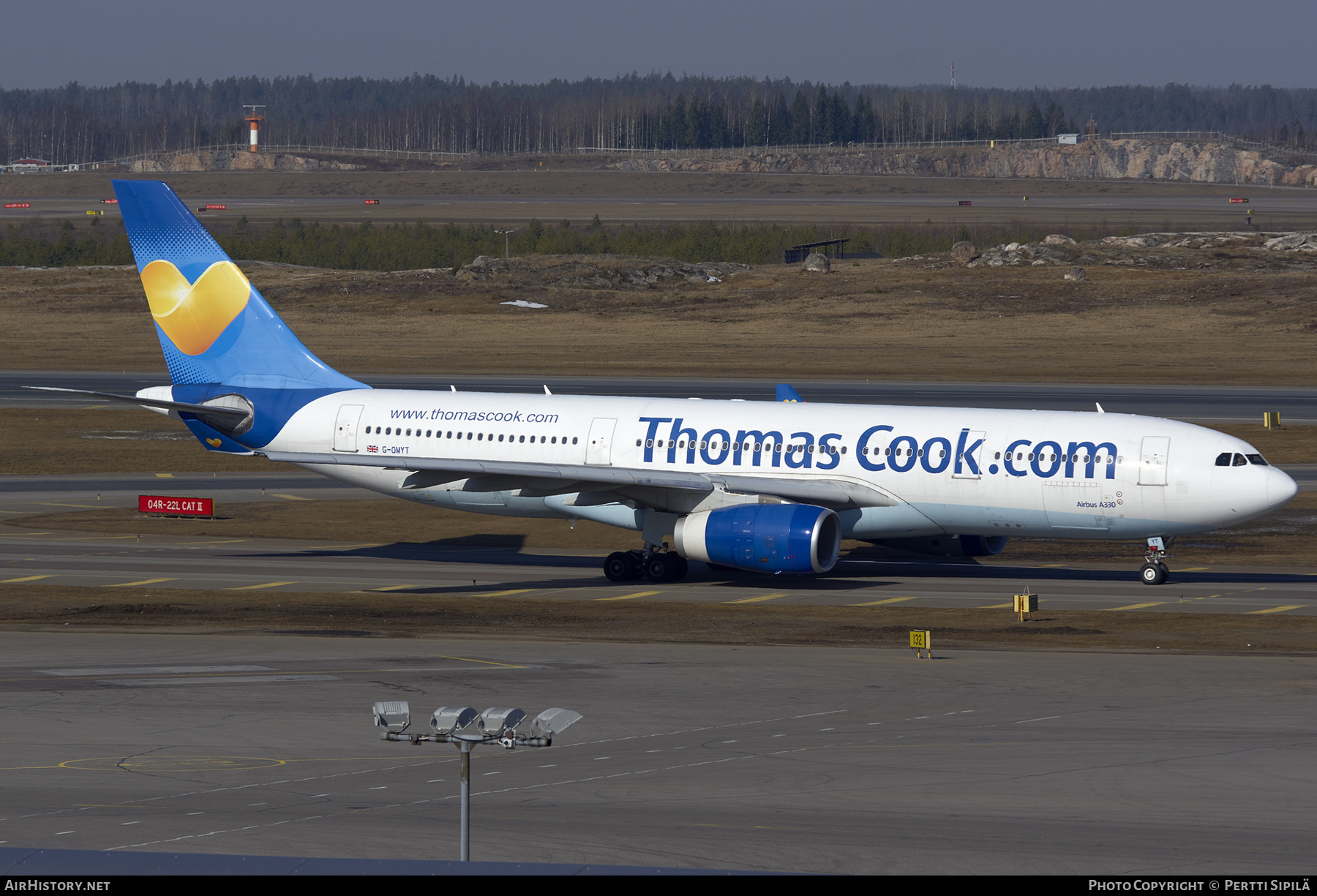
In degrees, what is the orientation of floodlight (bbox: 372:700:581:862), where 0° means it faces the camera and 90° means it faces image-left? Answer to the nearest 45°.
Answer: approximately 225°

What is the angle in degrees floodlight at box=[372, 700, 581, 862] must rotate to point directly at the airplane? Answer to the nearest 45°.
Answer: approximately 45° to its left
